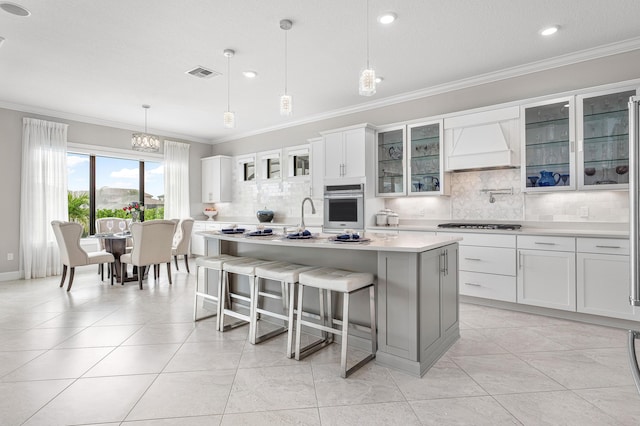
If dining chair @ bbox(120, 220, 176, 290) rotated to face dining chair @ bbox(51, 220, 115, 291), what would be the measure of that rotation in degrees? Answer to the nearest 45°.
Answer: approximately 45° to its left

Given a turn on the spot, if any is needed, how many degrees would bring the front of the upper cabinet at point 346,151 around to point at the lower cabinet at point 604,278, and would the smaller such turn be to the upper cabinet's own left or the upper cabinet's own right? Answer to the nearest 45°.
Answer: approximately 90° to the upper cabinet's own left

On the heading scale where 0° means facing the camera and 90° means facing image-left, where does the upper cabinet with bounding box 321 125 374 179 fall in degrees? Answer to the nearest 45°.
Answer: approximately 45°

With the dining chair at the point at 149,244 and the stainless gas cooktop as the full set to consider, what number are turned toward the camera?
1

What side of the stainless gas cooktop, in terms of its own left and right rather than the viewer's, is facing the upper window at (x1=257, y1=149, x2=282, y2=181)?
right

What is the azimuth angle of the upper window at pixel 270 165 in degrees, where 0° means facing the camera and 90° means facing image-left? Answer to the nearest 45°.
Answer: approximately 45°

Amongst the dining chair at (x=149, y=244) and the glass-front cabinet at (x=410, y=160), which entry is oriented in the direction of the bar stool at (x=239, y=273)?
the glass-front cabinet

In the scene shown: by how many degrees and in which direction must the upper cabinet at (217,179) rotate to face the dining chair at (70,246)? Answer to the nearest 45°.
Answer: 0° — it already faces it

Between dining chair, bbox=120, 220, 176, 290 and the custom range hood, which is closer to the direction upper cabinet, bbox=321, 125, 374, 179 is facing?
the dining chair
